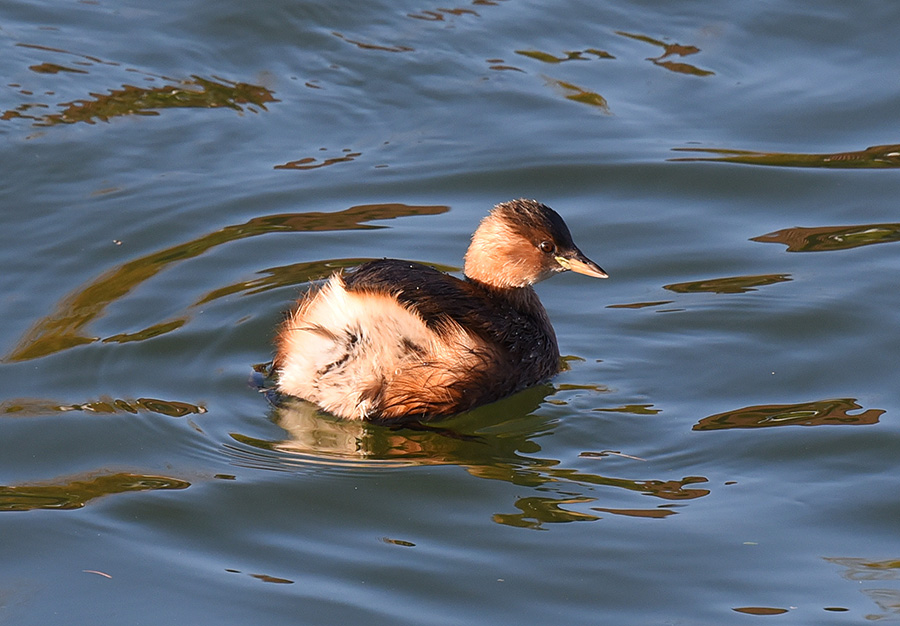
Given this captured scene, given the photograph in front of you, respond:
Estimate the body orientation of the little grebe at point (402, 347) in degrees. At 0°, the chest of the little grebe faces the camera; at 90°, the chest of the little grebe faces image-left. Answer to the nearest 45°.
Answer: approximately 225°
